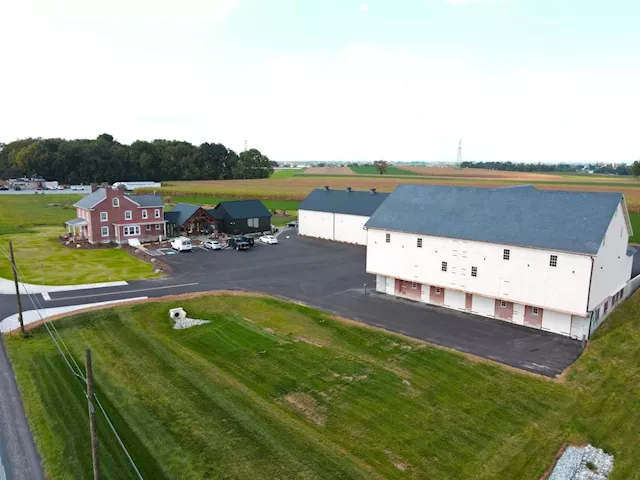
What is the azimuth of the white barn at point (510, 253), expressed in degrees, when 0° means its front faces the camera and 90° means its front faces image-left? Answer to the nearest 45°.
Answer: approximately 45°

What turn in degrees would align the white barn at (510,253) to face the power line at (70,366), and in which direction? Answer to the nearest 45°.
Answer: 0° — it already faces it
